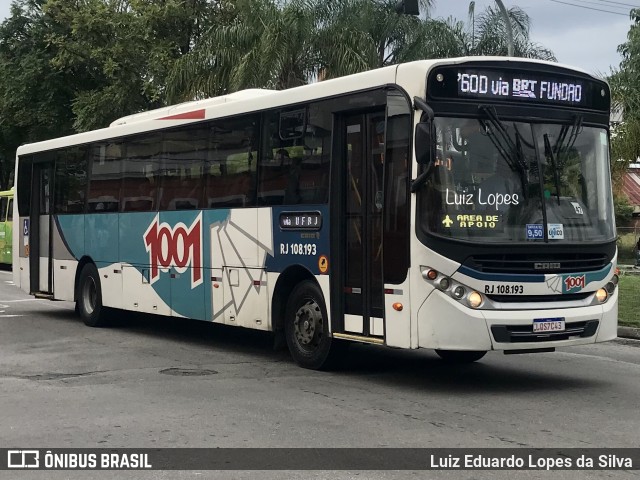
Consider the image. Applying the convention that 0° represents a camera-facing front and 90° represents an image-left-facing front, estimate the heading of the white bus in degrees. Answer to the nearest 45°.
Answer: approximately 315°

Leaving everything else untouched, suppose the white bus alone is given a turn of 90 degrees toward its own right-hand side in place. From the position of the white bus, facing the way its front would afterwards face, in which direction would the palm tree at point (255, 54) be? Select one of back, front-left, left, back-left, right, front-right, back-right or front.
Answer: back-right

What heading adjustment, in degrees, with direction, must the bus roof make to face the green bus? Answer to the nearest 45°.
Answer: approximately 180°

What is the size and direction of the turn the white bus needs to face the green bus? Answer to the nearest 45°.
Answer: approximately 180°

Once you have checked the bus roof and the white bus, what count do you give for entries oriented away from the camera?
0

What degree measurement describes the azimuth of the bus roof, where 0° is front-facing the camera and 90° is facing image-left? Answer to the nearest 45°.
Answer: approximately 315°
